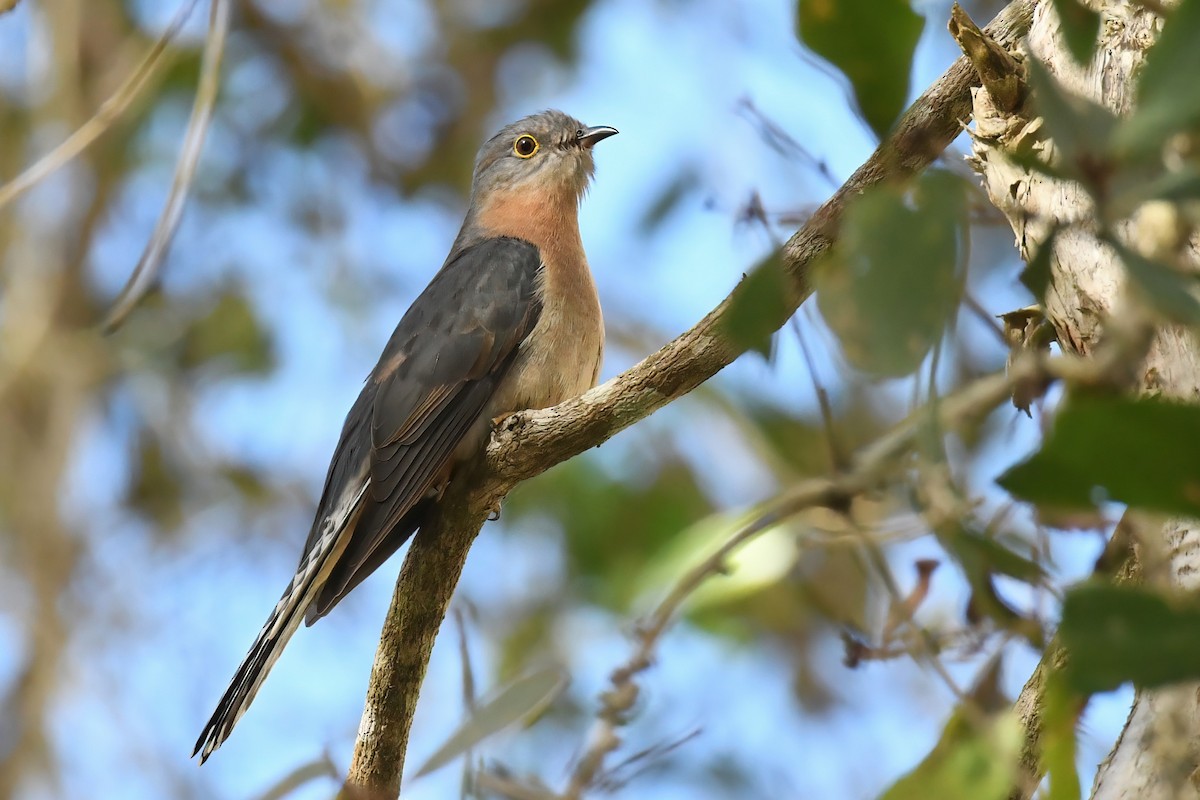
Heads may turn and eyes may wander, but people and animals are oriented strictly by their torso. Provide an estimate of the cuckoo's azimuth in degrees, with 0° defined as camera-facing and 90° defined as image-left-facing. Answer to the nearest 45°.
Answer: approximately 270°

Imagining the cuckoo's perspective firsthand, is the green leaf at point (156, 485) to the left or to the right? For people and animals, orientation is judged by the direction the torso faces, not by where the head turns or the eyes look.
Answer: on its left
